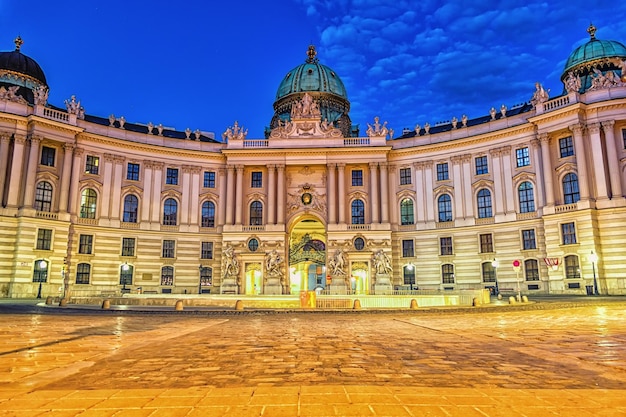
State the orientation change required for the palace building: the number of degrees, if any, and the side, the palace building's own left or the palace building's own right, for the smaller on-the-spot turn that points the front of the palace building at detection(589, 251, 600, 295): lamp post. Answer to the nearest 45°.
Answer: approximately 45° to the palace building's own left

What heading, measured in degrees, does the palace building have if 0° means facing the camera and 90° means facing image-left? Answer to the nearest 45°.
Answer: approximately 0°
